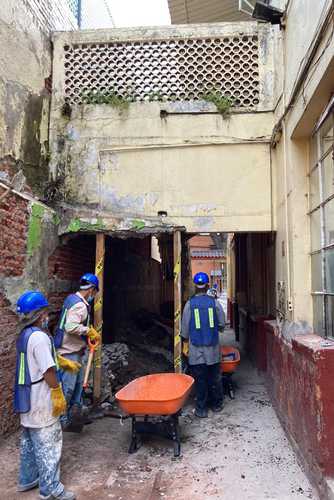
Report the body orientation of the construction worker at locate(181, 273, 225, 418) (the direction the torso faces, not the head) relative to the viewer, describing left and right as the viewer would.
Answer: facing away from the viewer

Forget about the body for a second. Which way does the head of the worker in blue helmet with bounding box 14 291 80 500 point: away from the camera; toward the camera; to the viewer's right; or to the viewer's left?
to the viewer's right

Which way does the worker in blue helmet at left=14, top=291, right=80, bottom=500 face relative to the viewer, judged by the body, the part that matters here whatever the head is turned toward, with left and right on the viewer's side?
facing to the right of the viewer
